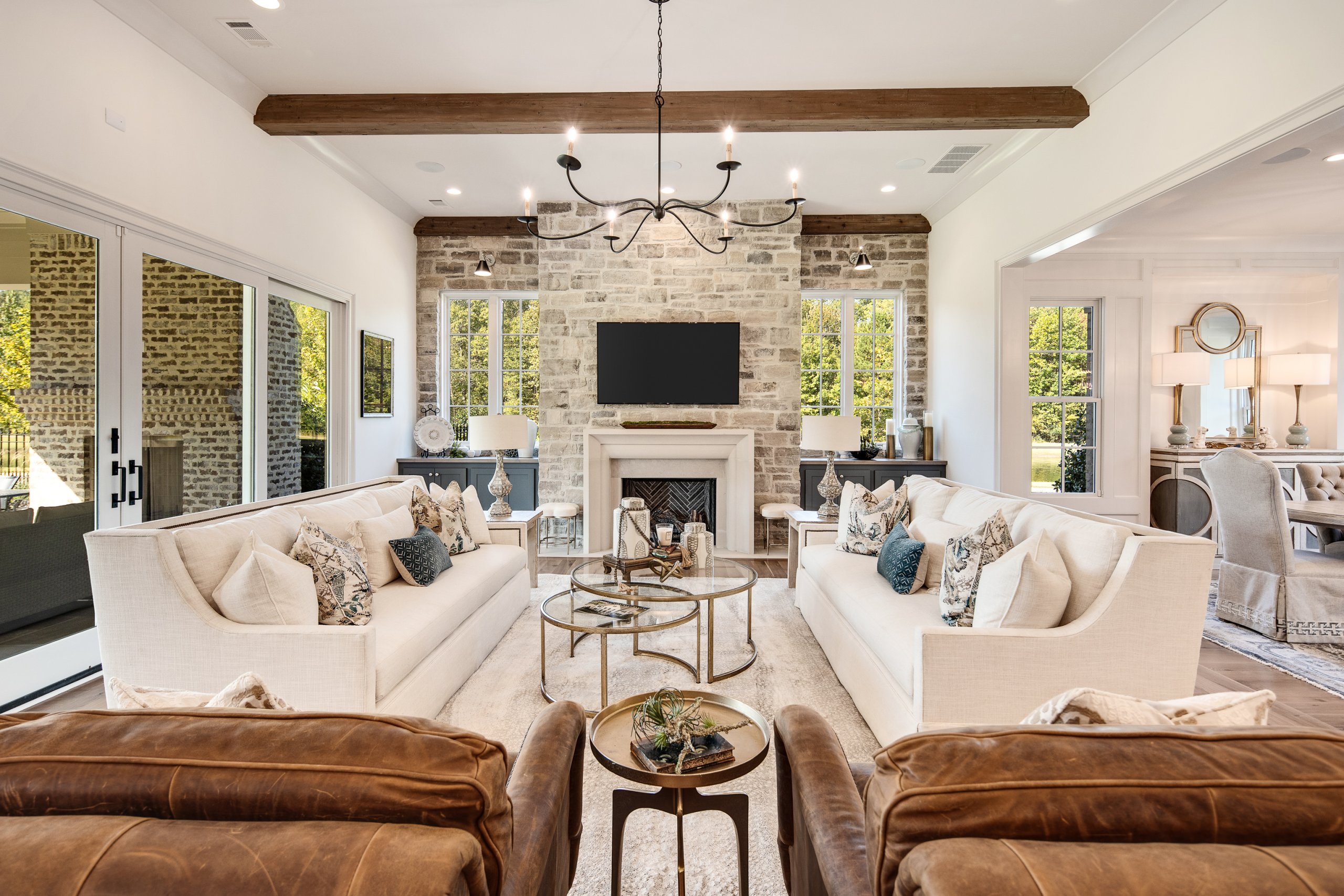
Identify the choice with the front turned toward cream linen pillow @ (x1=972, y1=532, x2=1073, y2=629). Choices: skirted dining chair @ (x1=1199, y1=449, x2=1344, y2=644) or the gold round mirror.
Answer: the gold round mirror

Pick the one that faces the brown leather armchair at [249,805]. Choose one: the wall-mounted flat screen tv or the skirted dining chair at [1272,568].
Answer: the wall-mounted flat screen tv

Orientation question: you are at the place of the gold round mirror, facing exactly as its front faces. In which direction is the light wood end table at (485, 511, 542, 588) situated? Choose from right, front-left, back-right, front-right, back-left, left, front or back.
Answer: front-right

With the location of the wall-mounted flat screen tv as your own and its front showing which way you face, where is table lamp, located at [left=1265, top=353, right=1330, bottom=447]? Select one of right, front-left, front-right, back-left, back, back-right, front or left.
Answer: left

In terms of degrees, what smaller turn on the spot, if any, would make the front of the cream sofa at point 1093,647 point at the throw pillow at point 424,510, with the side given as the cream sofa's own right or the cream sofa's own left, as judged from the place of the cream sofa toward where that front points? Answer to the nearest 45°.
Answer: approximately 45° to the cream sofa's own right

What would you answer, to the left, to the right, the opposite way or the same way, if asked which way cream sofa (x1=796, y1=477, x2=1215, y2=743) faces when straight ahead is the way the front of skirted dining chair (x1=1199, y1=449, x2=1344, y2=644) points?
the opposite way

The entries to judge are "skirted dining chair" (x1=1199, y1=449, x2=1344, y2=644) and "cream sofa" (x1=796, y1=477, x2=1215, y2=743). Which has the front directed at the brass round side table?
the cream sofa

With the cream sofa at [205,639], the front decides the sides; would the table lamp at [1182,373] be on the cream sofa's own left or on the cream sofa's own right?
on the cream sofa's own left

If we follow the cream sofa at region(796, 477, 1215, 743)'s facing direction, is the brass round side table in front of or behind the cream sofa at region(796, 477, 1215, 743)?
in front

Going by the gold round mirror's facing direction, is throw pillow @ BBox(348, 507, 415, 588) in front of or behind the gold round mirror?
in front

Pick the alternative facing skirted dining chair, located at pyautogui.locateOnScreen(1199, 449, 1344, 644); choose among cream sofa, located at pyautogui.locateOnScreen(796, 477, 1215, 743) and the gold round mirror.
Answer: the gold round mirror

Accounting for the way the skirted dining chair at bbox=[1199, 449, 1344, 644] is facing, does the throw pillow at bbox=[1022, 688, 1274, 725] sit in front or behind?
behind

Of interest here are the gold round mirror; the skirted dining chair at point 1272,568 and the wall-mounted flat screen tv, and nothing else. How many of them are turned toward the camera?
2

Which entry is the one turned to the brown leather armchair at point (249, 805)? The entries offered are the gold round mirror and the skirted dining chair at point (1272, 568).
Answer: the gold round mirror

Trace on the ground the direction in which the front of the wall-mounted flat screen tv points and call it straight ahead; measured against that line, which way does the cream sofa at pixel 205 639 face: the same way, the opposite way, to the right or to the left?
to the left
